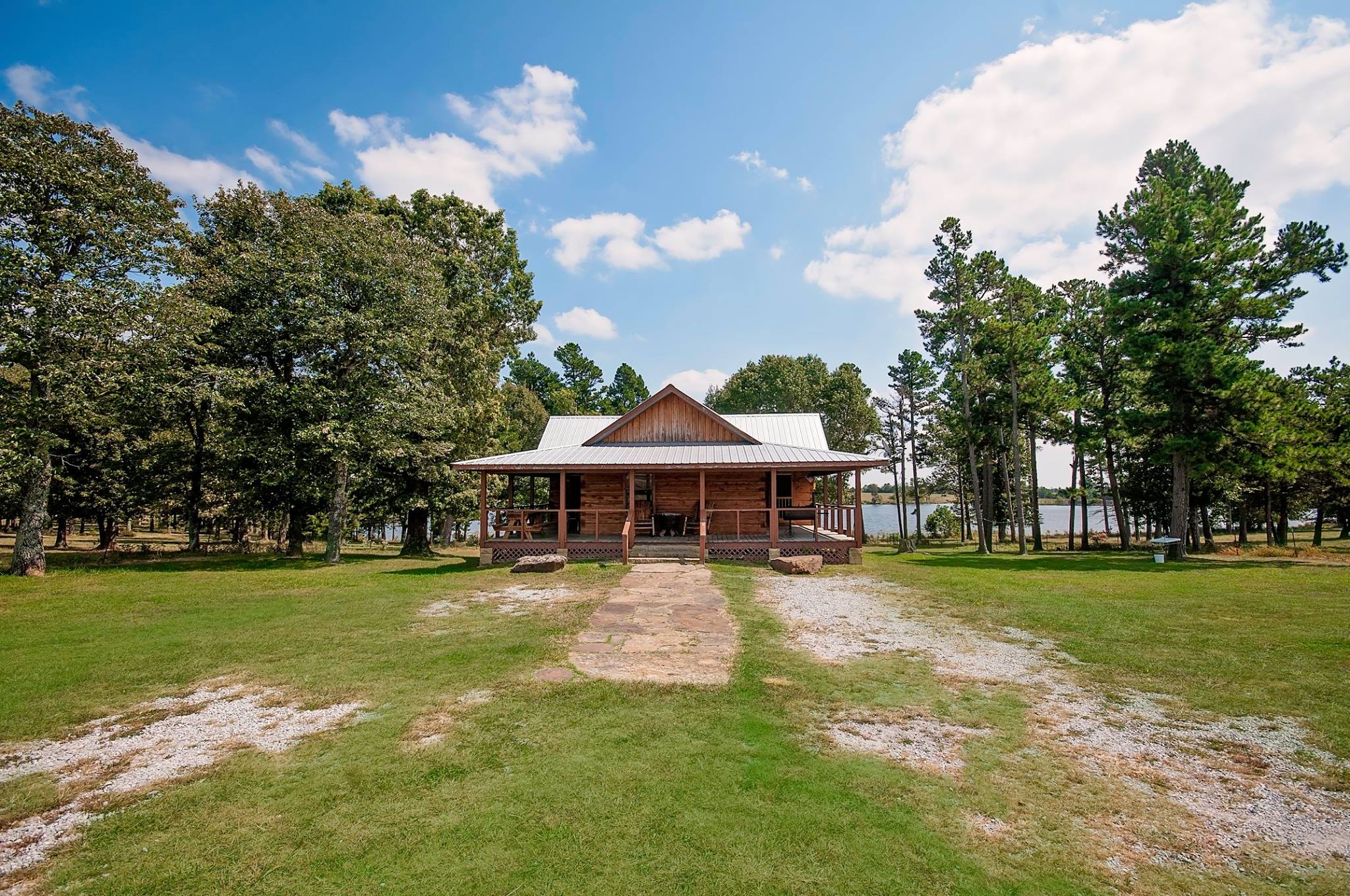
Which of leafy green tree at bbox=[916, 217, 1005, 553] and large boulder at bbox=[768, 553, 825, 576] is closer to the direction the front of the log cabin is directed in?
the large boulder

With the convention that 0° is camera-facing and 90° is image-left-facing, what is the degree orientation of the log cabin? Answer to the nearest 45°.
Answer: approximately 0°

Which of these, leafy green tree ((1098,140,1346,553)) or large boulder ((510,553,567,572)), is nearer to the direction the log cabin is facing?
the large boulder

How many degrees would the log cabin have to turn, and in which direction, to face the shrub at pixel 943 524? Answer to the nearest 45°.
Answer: approximately 135° to its left

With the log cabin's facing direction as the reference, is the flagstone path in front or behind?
in front

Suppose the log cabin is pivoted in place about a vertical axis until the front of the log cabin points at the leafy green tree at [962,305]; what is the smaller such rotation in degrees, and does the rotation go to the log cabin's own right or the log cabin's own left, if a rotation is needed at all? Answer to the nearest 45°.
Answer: approximately 135° to the log cabin's own left

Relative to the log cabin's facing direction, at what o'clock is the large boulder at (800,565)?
The large boulder is roughly at 11 o'clock from the log cabin.

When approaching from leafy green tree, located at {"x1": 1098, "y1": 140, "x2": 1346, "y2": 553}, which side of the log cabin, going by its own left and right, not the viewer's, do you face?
left

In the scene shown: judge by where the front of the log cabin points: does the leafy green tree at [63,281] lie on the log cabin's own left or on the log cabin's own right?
on the log cabin's own right

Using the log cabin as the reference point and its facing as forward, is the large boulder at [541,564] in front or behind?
in front
